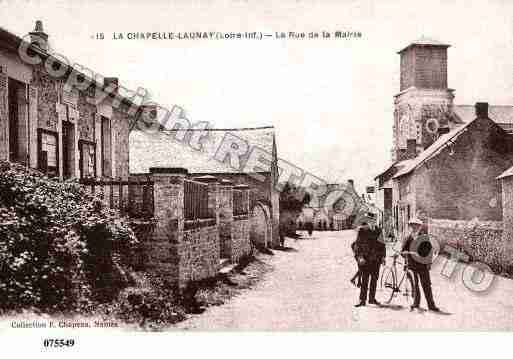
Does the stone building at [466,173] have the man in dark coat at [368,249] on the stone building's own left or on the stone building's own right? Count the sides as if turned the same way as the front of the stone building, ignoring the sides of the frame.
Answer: on the stone building's own left

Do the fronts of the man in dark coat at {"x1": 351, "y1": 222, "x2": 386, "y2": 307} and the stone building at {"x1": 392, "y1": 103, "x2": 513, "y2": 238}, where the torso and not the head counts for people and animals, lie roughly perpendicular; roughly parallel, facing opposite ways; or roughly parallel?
roughly perpendicular

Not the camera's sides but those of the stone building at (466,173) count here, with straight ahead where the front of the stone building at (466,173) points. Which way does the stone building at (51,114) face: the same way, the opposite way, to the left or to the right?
the opposite way

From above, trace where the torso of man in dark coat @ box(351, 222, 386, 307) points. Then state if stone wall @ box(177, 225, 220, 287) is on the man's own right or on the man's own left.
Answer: on the man's own right

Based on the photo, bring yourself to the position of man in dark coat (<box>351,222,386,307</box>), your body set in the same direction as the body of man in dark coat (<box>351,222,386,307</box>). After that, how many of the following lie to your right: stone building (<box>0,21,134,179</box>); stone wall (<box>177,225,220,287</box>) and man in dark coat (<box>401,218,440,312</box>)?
2

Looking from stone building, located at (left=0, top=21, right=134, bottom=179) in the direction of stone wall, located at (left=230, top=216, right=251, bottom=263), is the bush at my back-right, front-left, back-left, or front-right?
back-right

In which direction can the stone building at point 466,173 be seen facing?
to the viewer's left

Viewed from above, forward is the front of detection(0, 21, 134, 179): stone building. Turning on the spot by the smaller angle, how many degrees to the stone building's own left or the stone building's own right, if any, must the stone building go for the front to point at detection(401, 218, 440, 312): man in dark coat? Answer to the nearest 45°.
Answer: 0° — it already faces them

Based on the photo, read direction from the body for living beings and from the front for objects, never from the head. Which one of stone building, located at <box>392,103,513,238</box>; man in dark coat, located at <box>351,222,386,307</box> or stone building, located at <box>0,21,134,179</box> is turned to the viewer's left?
stone building, located at <box>392,103,513,238</box>

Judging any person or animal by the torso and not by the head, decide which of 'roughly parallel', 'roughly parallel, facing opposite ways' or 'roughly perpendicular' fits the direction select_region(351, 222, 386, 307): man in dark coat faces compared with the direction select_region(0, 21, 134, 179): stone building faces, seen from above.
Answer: roughly perpendicular

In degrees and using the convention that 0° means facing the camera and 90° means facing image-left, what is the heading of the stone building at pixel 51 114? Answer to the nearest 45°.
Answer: approximately 315°
